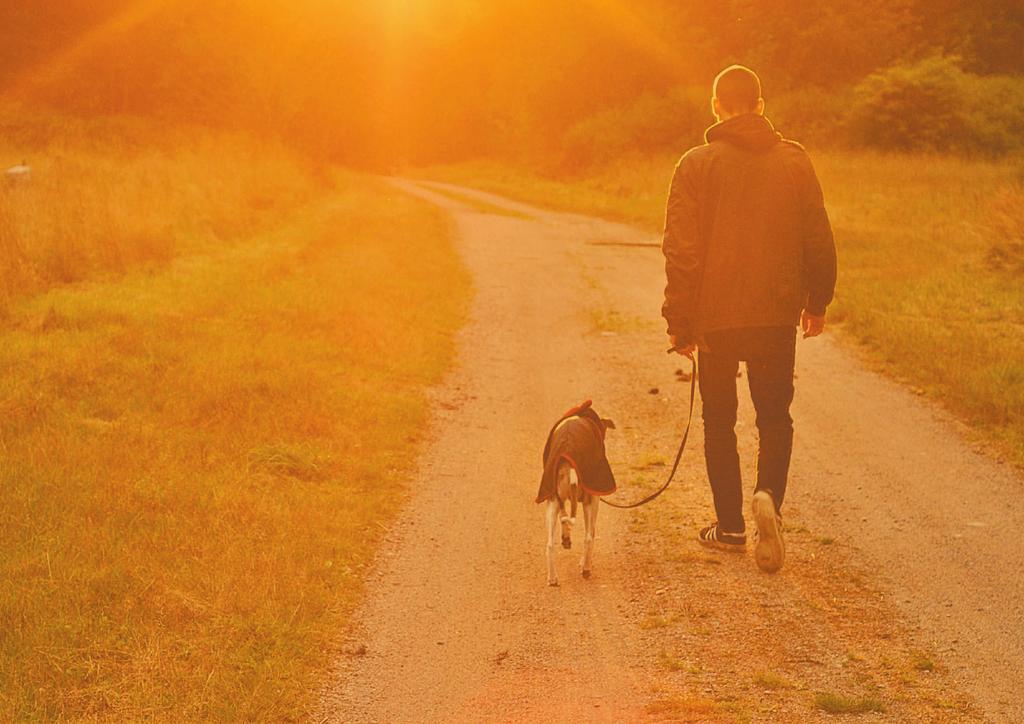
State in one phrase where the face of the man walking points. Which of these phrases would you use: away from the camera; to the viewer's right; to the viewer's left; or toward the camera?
away from the camera

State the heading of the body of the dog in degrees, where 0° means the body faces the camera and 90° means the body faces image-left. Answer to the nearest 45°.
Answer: approximately 180°

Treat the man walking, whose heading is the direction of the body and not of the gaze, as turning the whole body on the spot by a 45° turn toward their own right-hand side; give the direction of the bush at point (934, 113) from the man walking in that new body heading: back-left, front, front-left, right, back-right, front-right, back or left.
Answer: front-left

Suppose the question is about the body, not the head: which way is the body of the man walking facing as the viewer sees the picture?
away from the camera

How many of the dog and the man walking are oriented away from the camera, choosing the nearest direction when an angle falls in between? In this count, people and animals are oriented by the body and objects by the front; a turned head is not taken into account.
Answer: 2
